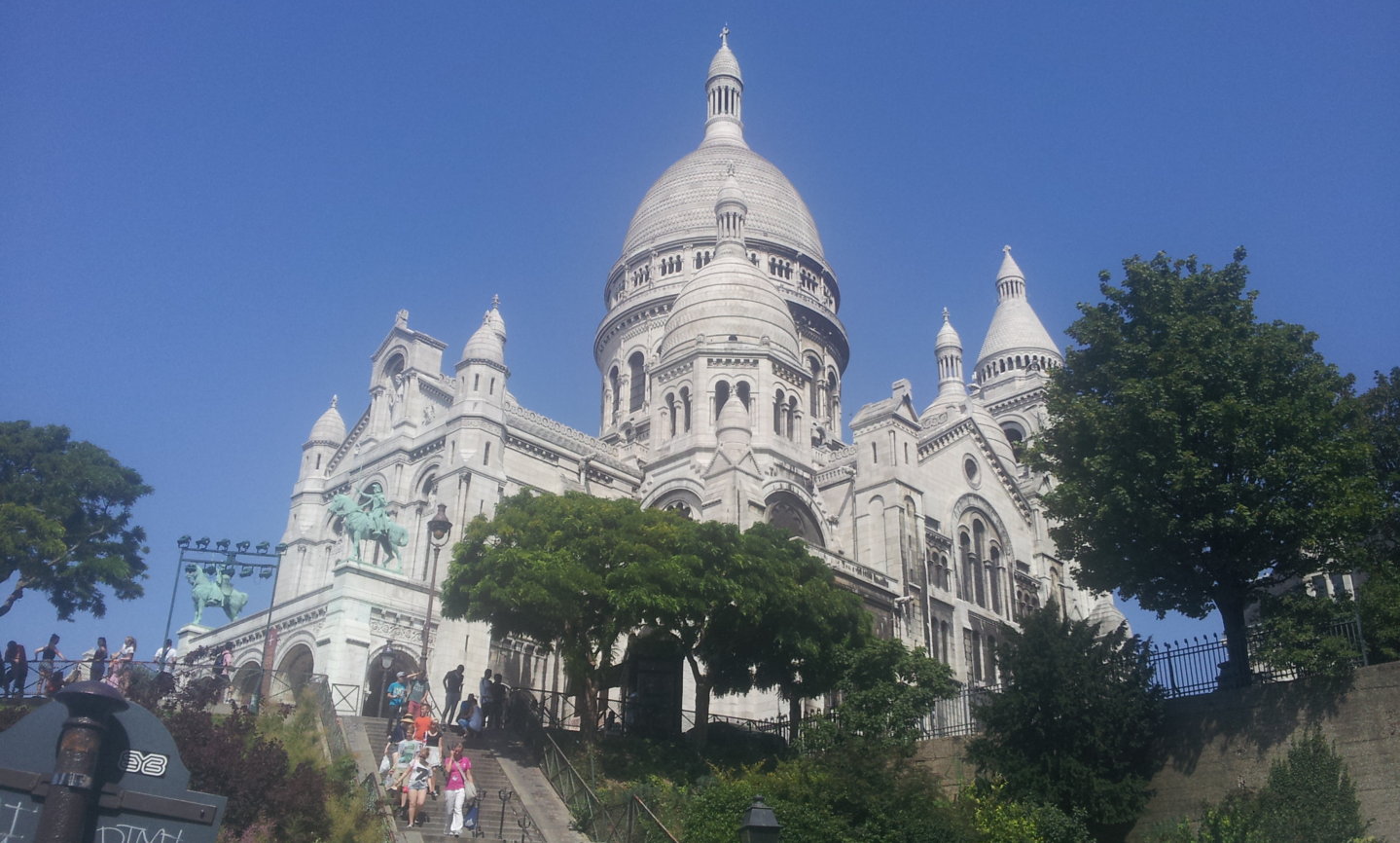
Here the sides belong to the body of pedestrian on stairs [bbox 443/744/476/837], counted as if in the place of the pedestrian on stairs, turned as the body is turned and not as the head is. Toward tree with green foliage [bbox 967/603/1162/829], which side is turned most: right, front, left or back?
left

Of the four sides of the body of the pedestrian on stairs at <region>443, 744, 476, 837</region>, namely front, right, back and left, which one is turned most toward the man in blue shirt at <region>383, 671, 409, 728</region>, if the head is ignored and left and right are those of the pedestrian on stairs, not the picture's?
back

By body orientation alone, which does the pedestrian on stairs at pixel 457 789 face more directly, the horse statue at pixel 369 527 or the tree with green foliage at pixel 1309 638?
the tree with green foliage

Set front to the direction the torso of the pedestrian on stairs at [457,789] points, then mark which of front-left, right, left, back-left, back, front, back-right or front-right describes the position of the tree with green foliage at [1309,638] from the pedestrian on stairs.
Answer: left

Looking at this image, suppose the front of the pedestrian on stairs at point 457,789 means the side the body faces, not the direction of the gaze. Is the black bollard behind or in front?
in front

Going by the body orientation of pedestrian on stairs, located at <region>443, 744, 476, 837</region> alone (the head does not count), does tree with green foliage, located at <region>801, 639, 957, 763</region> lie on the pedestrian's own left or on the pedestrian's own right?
on the pedestrian's own left

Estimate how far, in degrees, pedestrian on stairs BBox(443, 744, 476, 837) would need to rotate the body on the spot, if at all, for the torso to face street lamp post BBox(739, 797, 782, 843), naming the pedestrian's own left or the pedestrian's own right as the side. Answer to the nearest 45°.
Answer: approximately 45° to the pedestrian's own left

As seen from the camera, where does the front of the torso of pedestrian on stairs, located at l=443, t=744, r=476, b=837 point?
toward the camera

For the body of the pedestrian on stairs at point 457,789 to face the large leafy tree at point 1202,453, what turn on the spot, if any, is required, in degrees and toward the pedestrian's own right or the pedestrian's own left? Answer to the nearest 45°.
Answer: approximately 90° to the pedestrian's own left

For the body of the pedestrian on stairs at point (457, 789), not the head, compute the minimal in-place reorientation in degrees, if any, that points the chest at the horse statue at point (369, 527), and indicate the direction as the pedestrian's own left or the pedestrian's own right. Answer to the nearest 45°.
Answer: approximately 180°

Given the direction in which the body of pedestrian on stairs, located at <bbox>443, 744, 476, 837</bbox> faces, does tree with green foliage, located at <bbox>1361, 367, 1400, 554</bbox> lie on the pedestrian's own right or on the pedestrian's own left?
on the pedestrian's own left

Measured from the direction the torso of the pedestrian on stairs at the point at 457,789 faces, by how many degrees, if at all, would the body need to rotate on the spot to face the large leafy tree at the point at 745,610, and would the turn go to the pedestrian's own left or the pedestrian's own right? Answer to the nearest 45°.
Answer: approximately 135° to the pedestrian's own left

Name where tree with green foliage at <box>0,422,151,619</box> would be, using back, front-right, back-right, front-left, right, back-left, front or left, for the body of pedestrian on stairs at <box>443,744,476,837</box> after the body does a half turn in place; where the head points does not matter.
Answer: front-left
